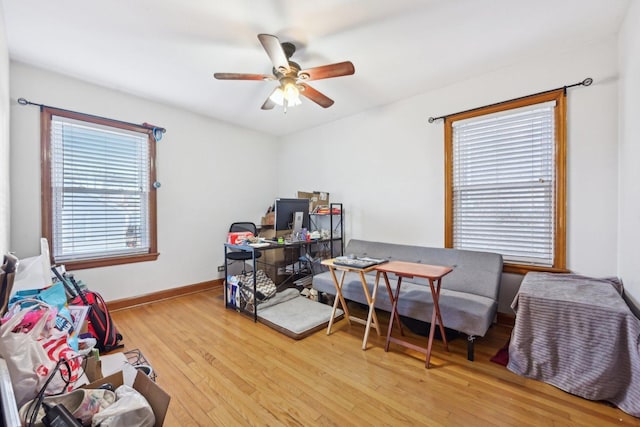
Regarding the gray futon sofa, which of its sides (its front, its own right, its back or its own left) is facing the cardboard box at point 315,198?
right

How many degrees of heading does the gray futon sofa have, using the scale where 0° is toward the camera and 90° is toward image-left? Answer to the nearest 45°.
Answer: approximately 45°

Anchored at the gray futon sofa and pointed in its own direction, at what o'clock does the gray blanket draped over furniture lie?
The gray blanket draped over furniture is roughly at 9 o'clock from the gray futon sofa.

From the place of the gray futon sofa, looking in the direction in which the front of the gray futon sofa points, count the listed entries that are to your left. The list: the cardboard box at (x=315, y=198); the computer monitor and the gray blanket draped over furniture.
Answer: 1

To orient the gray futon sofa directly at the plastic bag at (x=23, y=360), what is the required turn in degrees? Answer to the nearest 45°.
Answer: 0° — it already faces it

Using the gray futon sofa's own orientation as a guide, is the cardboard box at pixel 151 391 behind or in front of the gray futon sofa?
in front
